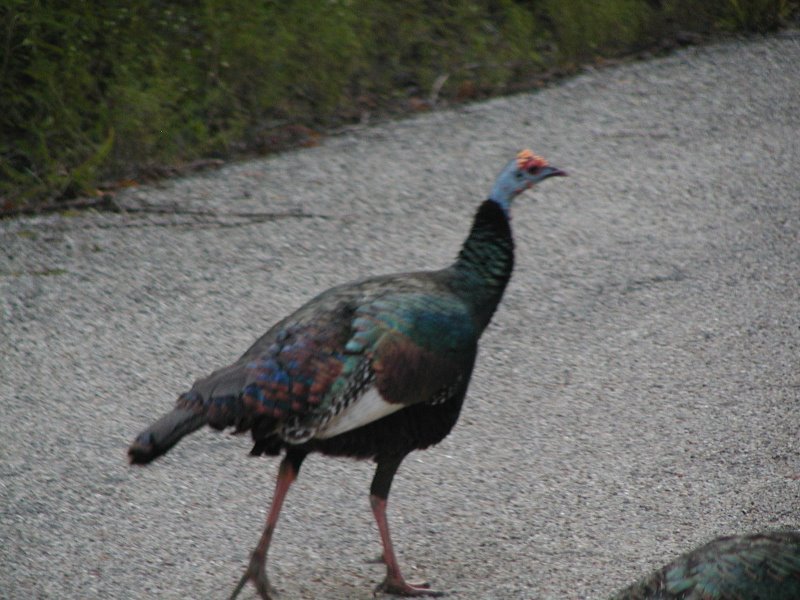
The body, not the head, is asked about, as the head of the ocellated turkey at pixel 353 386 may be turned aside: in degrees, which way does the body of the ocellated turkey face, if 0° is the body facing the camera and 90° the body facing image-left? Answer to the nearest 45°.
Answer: approximately 270°

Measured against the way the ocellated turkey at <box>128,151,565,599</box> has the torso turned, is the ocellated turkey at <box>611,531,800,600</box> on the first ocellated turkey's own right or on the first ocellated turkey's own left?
on the first ocellated turkey's own right
